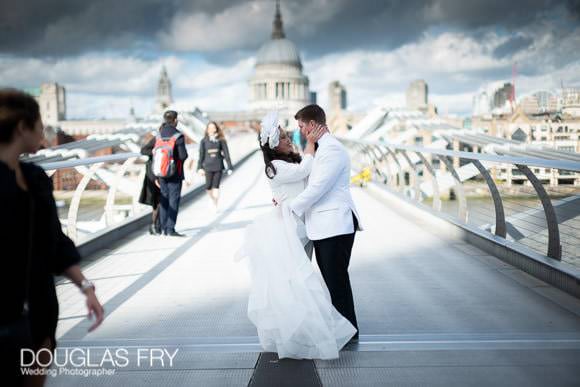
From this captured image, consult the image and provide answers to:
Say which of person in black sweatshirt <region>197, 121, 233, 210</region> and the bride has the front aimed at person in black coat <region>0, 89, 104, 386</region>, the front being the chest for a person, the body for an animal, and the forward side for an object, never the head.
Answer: person in black sweatshirt <region>197, 121, 233, 210</region>

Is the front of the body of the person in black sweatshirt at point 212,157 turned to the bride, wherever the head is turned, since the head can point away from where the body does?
yes

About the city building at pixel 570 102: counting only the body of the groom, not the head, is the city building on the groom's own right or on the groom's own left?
on the groom's own right

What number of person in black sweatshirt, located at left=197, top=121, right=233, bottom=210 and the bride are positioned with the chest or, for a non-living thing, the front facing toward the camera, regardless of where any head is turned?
1

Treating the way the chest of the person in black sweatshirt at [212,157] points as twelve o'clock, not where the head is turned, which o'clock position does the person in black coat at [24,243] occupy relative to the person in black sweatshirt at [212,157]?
the person in black coat at [24,243] is roughly at 12 o'clock from the person in black sweatshirt at [212,157].

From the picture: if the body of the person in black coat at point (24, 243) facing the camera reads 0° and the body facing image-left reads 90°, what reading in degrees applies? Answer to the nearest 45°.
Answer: approximately 315°

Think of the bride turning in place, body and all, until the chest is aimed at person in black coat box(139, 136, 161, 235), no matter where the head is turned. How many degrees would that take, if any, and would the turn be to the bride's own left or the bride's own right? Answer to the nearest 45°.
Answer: approximately 90° to the bride's own left

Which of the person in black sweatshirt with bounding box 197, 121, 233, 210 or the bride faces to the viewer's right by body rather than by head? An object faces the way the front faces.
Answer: the bride

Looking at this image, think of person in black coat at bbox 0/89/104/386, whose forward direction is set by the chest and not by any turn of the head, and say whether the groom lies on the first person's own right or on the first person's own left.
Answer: on the first person's own left

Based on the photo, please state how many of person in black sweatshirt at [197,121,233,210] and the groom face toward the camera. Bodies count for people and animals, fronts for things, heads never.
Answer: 1

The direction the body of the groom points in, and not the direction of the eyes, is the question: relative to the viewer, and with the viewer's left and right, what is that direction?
facing to the left of the viewer

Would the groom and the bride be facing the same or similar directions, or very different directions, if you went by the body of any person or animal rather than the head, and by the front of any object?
very different directions

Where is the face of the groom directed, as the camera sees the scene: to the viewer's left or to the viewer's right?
to the viewer's left

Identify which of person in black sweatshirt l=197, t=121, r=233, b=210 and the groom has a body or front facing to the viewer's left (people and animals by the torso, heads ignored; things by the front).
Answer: the groom

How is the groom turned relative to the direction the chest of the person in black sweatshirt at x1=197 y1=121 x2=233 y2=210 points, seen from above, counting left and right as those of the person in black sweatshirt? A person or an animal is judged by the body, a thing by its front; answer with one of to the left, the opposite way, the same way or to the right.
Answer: to the right

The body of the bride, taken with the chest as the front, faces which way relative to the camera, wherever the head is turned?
to the viewer's right
